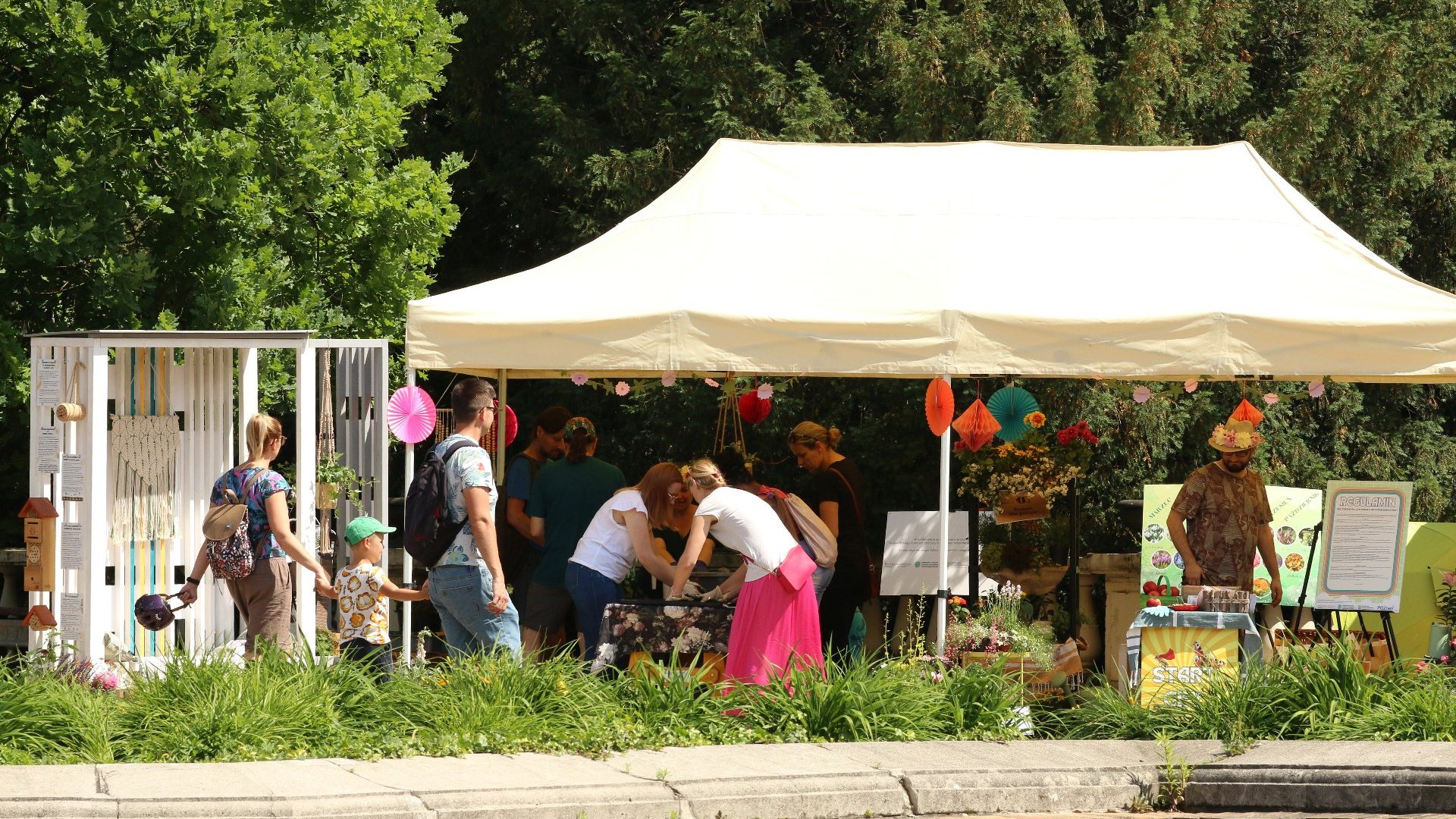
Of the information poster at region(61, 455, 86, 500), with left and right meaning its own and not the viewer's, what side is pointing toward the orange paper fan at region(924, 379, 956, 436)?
left

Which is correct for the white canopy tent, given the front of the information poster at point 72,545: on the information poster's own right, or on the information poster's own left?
on the information poster's own left

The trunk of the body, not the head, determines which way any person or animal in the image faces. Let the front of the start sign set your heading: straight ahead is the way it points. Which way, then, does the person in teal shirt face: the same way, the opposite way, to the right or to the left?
the opposite way

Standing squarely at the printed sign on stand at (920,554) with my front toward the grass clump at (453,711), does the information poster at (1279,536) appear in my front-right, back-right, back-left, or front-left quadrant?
back-left

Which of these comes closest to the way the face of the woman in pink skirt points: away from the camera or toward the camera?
away from the camera

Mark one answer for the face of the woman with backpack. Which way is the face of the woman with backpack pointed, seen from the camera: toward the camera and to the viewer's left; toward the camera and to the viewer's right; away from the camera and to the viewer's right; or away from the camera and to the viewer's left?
away from the camera and to the viewer's right

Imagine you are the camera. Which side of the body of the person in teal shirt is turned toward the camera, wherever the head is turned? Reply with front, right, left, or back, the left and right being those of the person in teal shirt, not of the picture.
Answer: back

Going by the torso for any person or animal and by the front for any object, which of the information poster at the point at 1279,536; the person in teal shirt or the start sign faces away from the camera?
the person in teal shirt

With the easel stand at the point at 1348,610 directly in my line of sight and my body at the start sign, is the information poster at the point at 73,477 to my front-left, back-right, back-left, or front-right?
back-left

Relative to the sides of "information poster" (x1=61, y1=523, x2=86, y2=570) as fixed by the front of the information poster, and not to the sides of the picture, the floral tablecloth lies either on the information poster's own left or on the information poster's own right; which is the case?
on the information poster's own left

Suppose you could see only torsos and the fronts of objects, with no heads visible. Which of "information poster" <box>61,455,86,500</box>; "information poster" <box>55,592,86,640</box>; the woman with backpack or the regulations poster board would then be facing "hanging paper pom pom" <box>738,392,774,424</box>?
the woman with backpack

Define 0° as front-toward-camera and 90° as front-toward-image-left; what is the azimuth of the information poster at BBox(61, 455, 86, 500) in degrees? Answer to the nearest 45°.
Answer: approximately 0°

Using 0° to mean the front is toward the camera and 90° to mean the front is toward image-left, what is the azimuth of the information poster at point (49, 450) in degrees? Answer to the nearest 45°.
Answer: approximately 0°

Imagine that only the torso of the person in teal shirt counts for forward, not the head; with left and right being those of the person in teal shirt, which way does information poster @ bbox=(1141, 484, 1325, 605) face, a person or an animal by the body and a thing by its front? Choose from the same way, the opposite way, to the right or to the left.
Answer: the opposite way
